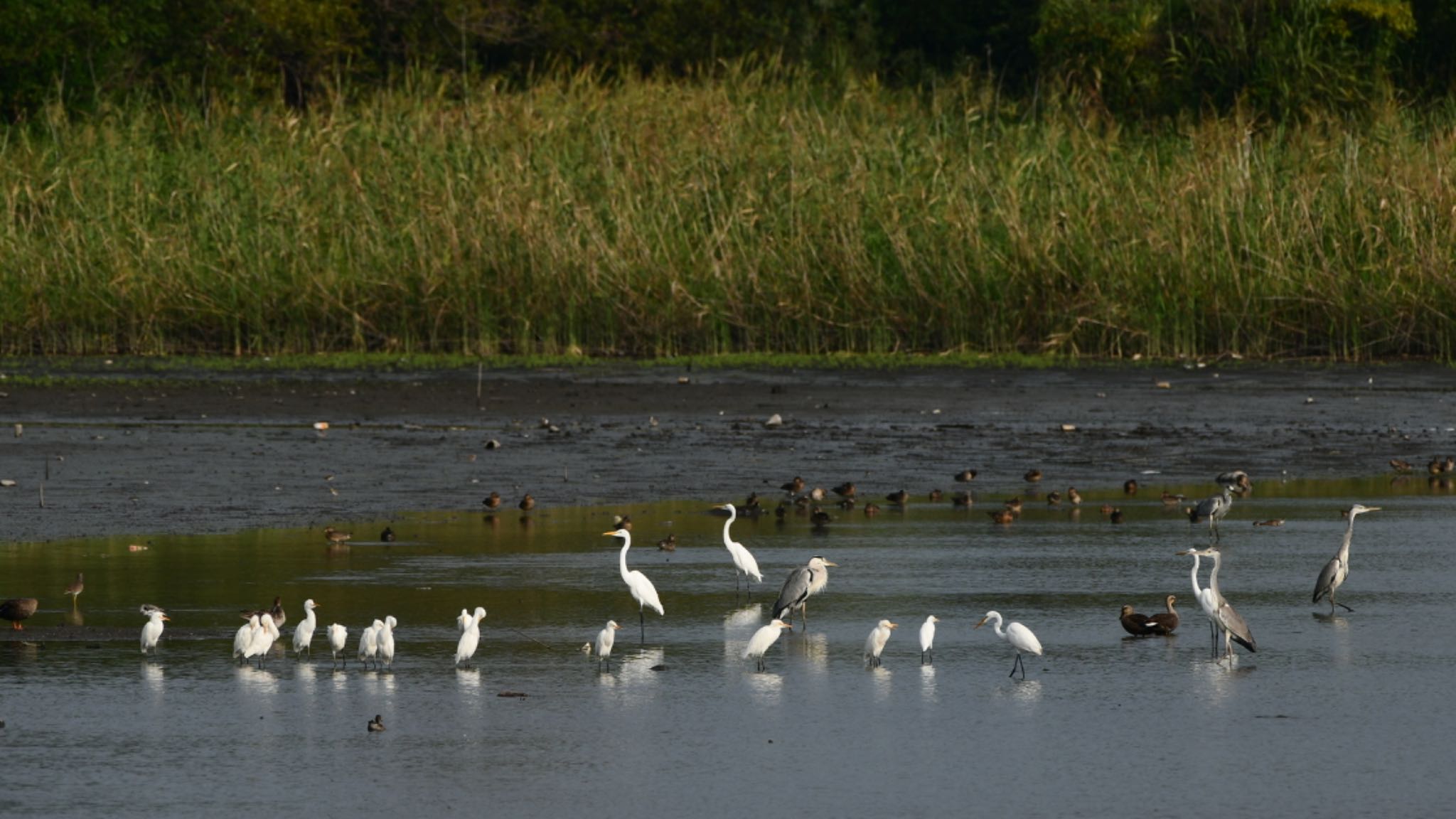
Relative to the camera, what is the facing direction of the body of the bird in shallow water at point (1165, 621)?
to the viewer's right

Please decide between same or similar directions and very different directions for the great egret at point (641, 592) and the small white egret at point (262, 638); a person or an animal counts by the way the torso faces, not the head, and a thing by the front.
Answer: very different directions

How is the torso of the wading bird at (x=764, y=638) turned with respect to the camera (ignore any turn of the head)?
to the viewer's right

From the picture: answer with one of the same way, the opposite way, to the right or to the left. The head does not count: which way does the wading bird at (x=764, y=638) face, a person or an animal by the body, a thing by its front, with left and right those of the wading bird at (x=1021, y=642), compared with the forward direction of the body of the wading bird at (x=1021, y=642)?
the opposite way

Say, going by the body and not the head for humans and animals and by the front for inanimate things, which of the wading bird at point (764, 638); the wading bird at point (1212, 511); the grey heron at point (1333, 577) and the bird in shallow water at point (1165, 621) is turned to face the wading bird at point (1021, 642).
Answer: the wading bird at point (764, 638)

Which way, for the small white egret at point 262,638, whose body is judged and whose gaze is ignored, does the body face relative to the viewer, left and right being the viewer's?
facing to the right of the viewer

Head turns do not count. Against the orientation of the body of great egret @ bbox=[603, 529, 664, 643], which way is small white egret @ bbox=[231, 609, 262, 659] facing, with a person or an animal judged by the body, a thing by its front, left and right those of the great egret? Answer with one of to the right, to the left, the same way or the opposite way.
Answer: the opposite way

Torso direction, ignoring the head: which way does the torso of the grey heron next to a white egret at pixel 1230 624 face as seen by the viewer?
to the viewer's left

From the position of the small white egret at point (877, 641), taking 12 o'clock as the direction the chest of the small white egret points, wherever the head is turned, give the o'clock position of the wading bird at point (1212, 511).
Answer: The wading bird is roughly at 10 o'clock from the small white egret.

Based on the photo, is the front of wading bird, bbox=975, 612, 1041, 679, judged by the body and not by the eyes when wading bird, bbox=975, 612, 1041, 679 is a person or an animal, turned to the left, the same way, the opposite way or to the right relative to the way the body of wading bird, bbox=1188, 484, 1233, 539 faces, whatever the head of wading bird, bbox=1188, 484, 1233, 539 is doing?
the opposite way

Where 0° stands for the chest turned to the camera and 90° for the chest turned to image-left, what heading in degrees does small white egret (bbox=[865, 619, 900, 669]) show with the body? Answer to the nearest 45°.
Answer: approximately 270°

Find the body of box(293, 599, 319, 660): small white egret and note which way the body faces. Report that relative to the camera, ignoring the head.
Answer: to the viewer's right

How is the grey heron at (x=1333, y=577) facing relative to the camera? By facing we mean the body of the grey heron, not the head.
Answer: to the viewer's right

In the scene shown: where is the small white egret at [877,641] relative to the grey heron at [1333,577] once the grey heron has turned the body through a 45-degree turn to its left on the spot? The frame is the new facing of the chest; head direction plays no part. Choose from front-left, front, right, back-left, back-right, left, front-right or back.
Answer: back

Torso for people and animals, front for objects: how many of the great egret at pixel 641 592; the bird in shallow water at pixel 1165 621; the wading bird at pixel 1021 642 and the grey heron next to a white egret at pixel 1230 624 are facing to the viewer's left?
3

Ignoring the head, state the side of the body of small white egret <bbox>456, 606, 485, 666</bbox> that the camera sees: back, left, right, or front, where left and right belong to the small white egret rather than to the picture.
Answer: right
